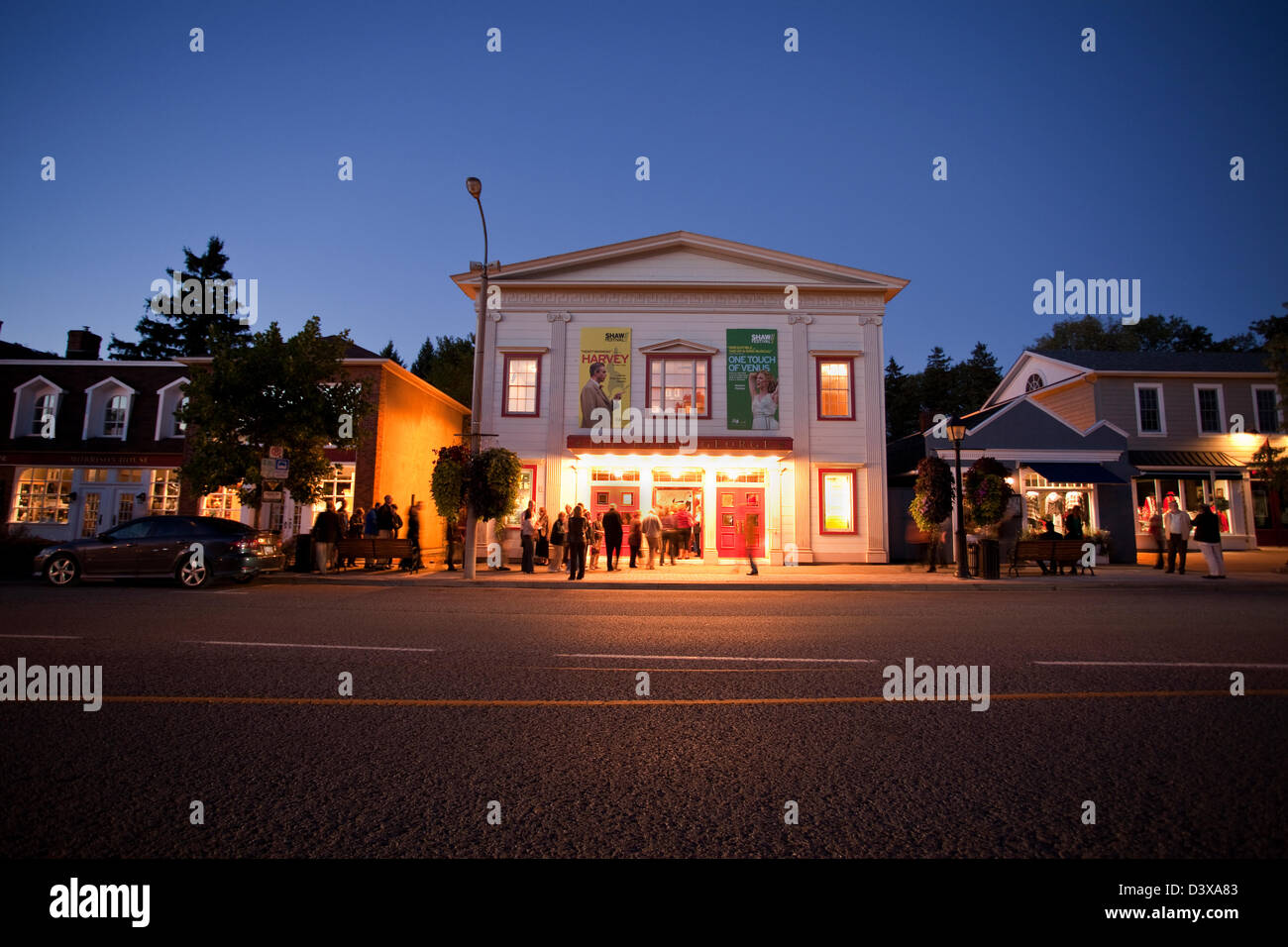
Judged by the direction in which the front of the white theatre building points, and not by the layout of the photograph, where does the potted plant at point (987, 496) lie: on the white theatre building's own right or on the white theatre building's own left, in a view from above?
on the white theatre building's own left

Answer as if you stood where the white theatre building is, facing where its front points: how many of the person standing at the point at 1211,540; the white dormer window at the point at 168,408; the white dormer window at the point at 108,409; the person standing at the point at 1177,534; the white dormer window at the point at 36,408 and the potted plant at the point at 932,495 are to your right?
3

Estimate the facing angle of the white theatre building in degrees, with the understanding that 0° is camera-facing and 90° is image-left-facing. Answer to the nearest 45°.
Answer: approximately 0°

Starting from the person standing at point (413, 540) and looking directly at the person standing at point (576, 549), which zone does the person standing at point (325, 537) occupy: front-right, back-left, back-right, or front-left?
back-right

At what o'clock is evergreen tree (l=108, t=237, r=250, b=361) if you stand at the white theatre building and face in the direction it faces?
The evergreen tree is roughly at 4 o'clock from the white theatre building.

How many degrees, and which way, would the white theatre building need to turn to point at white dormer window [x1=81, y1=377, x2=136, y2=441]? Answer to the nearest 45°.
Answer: approximately 90° to its right

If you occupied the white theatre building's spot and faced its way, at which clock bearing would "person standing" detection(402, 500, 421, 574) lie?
The person standing is roughly at 2 o'clock from the white theatre building.

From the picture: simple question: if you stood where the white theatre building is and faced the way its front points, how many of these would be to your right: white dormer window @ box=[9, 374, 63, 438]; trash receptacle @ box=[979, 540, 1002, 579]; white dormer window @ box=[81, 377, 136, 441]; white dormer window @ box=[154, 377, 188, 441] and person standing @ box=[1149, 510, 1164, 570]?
3

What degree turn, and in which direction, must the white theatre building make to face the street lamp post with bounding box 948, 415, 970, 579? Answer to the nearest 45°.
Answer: approximately 45° to its left

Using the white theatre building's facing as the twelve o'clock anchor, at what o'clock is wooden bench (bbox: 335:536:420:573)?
The wooden bench is roughly at 2 o'clock from the white theatre building.

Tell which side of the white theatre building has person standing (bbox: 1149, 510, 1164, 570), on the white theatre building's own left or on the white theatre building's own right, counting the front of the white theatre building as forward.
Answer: on the white theatre building's own left

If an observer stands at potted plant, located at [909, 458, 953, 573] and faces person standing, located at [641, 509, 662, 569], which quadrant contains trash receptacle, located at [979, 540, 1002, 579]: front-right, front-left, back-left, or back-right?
back-left

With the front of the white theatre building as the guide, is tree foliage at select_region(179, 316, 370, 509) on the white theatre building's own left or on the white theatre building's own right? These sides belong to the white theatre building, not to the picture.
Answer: on the white theatre building's own right
